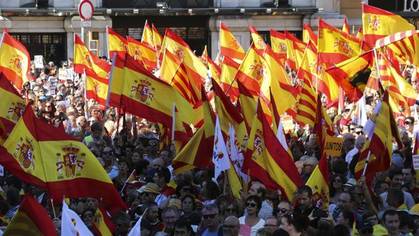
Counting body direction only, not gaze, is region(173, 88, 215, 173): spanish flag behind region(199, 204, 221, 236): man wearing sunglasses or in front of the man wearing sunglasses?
behind

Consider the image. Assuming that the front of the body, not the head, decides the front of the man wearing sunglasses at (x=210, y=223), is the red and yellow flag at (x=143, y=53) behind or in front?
behind

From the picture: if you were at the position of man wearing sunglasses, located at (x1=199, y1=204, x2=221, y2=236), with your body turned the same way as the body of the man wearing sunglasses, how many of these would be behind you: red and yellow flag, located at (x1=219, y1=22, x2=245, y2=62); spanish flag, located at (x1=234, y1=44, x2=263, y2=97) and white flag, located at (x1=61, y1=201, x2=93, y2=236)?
2

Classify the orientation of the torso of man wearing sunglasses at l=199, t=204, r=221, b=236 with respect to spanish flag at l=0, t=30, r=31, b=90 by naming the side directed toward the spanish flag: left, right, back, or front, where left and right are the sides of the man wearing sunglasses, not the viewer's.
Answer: back

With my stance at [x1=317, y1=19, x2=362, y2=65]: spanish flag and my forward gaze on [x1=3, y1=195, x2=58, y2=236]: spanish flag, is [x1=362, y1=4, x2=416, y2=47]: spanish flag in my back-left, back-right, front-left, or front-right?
back-left

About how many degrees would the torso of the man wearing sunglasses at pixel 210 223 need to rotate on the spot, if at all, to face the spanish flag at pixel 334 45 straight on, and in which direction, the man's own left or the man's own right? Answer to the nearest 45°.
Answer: approximately 180°

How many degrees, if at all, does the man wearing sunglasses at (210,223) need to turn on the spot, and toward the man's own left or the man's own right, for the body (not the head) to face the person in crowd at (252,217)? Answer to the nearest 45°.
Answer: approximately 135° to the man's own left

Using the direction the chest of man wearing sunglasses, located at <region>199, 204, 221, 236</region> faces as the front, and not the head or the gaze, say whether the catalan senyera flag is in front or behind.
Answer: behind

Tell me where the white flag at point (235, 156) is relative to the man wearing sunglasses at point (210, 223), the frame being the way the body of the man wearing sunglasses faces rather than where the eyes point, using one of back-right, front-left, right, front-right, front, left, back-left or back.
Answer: back

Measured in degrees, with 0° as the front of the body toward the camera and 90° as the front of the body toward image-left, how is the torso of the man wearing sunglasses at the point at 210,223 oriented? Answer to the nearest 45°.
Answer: approximately 0°

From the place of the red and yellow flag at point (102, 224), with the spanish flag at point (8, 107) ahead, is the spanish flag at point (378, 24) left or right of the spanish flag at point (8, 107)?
right
